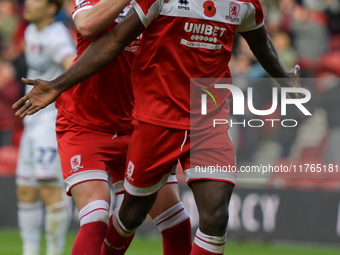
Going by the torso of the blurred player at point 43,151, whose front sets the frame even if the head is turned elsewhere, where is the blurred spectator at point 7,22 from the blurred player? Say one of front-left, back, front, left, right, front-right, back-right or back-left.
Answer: back-right

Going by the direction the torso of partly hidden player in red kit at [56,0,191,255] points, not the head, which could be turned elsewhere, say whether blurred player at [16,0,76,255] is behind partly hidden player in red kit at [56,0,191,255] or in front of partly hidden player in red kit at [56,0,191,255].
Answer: behind

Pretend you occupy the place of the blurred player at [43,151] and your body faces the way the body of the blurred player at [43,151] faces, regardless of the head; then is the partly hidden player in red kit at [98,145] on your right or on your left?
on your left

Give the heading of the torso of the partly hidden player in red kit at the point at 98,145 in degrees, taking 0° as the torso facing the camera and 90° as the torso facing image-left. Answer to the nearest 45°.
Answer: approximately 315°

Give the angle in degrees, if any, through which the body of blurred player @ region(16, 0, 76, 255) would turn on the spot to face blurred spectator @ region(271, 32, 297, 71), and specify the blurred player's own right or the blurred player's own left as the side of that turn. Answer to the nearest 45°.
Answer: approximately 180°

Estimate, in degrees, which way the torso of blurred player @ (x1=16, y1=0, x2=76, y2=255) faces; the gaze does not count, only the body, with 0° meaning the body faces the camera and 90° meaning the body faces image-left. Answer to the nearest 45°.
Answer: approximately 45°

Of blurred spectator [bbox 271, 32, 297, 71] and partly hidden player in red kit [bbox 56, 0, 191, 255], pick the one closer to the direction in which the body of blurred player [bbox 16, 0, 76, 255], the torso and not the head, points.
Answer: the partly hidden player in red kit
